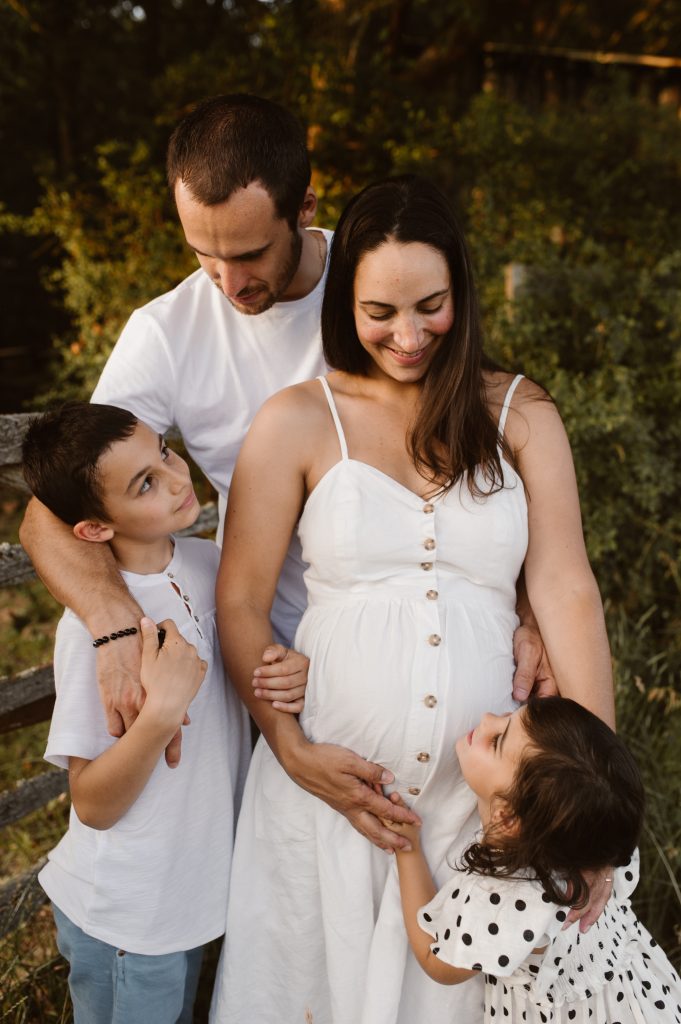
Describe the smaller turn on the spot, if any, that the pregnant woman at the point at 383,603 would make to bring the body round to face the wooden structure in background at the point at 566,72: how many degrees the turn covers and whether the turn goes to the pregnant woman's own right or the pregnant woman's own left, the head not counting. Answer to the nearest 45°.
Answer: approximately 180°

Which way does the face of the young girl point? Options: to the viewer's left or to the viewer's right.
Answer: to the viewer's left

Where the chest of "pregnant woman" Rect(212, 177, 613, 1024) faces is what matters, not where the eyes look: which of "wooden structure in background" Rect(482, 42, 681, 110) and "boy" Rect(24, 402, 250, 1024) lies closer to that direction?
the boy

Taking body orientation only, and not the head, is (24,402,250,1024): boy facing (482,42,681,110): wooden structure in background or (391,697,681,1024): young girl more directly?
the young girl

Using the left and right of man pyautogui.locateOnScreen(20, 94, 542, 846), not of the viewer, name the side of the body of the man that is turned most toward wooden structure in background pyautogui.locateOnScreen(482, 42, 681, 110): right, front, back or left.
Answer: back

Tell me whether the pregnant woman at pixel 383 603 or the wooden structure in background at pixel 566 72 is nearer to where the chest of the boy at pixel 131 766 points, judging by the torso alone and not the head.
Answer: the pregnant woman

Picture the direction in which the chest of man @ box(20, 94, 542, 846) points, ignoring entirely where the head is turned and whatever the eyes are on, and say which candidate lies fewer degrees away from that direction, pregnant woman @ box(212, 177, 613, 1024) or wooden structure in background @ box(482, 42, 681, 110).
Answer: the pregnant woman

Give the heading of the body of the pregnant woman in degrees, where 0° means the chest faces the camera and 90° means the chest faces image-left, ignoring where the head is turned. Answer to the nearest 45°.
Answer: approximately 0°

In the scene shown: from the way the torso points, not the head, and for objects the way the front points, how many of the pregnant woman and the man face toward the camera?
2

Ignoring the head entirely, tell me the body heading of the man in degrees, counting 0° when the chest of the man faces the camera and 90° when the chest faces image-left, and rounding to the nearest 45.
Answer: approximately 0°
